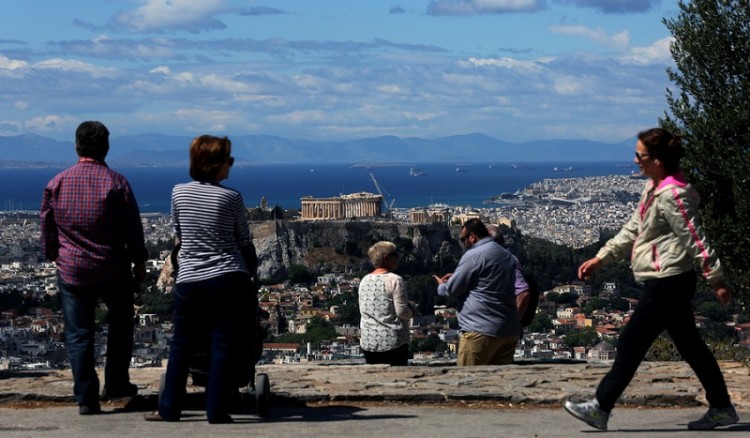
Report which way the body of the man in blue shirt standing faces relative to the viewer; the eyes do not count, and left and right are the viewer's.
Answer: facing away from the viewer and to the left of the viewer

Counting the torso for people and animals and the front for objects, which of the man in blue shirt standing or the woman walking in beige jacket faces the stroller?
the woman walking in beige jacket

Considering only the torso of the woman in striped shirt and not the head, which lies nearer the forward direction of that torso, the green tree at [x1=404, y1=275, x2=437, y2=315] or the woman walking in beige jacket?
the green tree

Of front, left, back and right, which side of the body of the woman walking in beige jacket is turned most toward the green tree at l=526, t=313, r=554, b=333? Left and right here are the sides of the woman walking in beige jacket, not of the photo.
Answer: right

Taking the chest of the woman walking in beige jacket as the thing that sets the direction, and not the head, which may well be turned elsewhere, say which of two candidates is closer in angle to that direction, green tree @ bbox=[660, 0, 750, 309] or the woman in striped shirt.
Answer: the woman in striped shirt

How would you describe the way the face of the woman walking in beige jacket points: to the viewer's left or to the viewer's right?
to the viewer's left

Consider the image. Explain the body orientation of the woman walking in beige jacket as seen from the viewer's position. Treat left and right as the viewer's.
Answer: facing to the left of the viewer

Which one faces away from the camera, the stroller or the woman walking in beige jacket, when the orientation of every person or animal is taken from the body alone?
the stroller

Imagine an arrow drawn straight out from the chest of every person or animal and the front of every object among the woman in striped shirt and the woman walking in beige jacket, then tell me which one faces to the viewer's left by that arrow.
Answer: the woman walking in beige jacket

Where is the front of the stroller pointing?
away from the camera

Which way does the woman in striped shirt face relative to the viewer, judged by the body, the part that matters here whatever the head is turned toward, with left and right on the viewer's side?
facing away from the viewer

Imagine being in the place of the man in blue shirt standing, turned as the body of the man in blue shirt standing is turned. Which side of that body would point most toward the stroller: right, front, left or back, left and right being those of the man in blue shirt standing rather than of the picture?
left

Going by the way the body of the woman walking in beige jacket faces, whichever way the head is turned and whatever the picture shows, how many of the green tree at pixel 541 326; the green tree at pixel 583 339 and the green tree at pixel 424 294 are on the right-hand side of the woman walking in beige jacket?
3

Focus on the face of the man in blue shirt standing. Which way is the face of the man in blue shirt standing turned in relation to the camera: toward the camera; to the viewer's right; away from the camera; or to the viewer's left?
to the viewer's left

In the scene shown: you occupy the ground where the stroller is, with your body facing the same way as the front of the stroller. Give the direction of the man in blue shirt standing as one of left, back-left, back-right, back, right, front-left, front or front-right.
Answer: front-right
